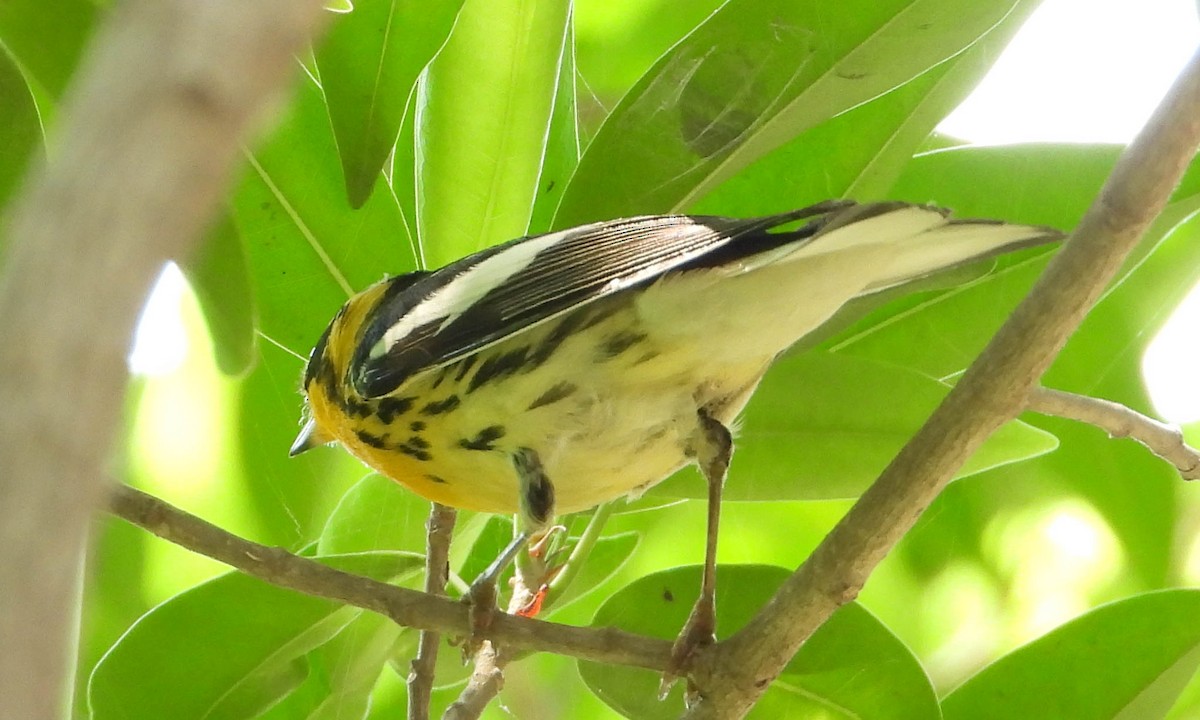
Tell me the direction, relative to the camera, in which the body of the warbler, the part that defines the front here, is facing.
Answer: to the viewer's left
